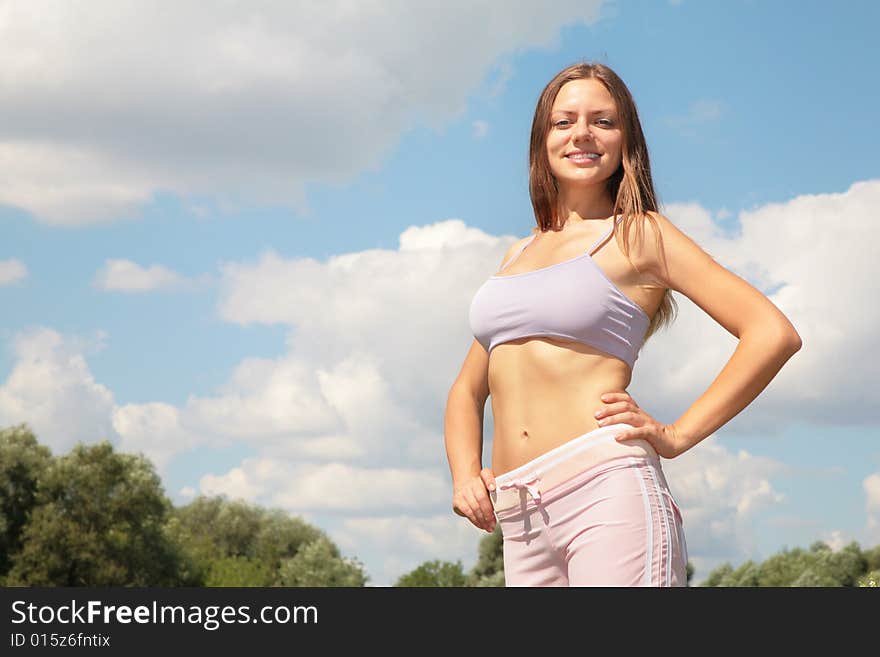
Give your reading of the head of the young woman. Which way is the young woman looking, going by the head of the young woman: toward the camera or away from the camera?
toward the camera

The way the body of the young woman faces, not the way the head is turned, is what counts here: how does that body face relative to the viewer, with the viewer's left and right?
facing the viewer and to the left of the viewer
